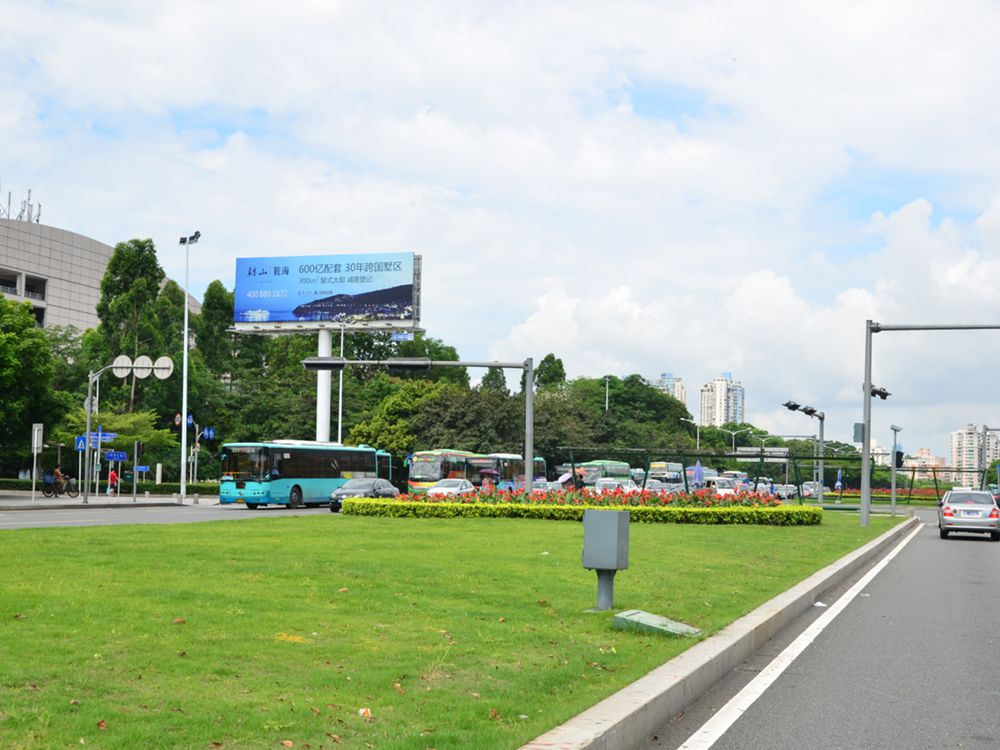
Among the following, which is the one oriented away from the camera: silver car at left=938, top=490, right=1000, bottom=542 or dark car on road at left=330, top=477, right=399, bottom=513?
the silver car

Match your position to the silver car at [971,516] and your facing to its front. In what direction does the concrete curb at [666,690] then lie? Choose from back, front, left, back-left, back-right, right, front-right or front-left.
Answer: back

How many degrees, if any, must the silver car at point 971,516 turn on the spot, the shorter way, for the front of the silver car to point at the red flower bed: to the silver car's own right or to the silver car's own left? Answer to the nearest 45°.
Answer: approximately 90° to the silver car's own left

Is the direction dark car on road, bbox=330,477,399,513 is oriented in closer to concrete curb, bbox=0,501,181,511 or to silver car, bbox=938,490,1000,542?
the concrete curb

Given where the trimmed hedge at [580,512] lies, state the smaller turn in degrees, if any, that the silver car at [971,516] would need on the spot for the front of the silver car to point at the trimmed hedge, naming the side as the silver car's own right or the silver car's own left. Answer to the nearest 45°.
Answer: approximately 90° to the silver car's own left

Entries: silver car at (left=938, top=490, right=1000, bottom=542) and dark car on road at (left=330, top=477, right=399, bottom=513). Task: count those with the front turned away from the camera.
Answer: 1

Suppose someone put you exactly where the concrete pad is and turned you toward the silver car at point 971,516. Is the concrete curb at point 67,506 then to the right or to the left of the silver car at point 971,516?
left

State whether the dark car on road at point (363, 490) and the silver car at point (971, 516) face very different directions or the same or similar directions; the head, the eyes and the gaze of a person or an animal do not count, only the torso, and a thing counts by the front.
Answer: very different directions

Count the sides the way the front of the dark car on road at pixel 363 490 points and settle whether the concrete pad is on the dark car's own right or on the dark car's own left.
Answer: on the dark car's own left

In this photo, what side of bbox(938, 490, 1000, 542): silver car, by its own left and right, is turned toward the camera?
back

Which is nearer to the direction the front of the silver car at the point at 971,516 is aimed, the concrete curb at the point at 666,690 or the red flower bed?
the red flower bed
